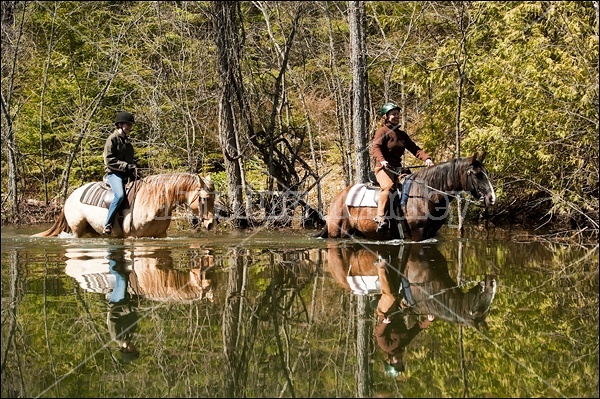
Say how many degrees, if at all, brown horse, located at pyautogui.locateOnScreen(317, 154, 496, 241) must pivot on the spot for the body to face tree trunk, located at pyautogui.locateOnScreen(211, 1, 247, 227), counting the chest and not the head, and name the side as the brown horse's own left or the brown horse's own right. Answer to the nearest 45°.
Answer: approximately 135° to the brown horse's own left

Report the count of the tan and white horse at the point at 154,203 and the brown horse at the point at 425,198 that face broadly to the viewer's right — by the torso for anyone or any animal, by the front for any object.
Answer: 2

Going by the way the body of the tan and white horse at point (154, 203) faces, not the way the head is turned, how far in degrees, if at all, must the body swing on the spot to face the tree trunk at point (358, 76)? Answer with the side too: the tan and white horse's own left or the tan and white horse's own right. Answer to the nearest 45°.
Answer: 0° — it already faces it

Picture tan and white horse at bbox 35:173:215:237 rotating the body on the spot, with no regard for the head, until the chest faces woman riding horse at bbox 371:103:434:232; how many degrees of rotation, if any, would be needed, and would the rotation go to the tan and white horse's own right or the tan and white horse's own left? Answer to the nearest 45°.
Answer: approximately 45° to the tan and white horse's own right

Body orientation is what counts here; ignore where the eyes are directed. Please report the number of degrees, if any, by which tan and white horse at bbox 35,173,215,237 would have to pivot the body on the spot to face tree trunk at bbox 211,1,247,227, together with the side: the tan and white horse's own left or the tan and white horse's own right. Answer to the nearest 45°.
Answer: approximately 45° to the tan and white horse's own left

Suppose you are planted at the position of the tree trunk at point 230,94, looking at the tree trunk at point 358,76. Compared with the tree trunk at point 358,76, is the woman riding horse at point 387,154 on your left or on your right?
right

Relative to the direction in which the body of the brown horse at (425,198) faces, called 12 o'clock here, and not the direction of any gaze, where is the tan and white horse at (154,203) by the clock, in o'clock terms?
The tan and white horse is roughly at 6 o'clock from the brown horse.

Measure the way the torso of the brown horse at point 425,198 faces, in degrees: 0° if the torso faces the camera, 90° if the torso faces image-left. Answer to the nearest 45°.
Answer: approximately 270°

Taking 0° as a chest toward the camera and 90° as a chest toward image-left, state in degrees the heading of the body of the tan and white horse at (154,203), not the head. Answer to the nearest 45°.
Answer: approximately 270°
